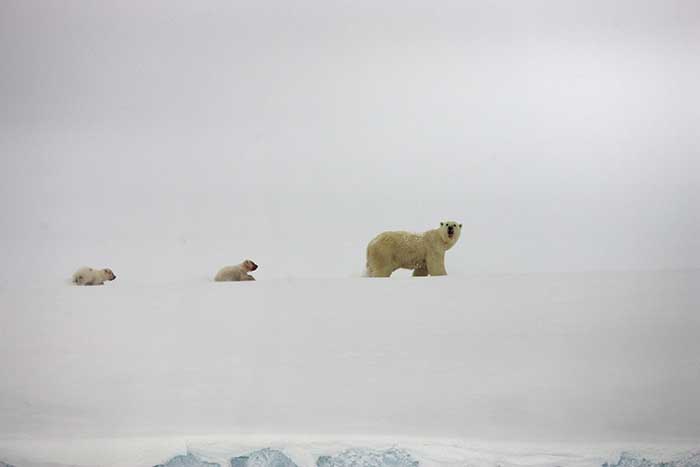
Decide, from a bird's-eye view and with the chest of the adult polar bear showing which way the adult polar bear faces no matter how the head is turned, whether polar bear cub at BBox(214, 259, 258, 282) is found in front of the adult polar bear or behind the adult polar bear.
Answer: behind

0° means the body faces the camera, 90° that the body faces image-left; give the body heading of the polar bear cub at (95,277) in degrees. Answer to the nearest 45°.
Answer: approximately 270°

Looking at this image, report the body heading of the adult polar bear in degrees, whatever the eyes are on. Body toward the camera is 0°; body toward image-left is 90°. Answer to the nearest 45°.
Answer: approximately 270°

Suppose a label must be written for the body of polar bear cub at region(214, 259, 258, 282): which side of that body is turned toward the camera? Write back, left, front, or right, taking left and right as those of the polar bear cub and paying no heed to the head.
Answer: right

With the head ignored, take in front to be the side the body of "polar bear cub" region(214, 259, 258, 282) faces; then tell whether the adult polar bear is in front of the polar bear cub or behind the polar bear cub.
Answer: in front
